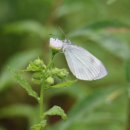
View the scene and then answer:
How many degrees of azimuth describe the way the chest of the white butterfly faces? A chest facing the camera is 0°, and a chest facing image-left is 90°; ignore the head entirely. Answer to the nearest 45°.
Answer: approximately 90°
